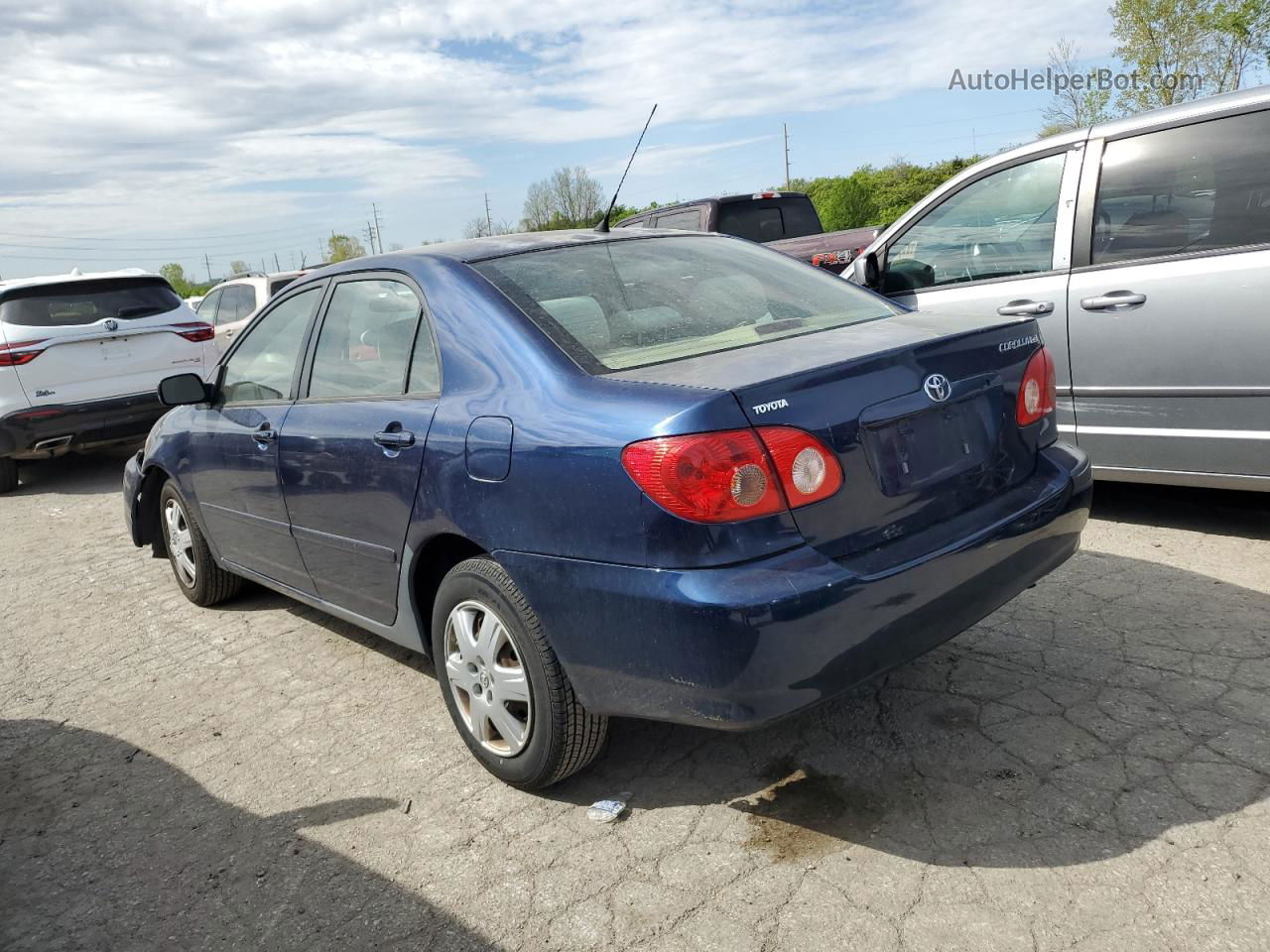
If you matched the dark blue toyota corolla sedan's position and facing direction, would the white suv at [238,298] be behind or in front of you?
in front

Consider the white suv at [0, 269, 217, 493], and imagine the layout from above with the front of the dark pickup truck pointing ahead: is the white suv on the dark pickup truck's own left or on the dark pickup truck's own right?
on the dark pickup truck's own left

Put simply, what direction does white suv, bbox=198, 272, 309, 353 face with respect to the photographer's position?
facing away from the viewer and to the left of the viewer

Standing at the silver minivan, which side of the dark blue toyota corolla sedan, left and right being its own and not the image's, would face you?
right

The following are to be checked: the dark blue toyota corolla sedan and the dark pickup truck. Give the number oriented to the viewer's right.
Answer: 0

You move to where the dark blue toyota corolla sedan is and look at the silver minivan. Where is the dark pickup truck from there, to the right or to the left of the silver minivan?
left

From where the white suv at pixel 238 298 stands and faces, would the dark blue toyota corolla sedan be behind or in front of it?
behind

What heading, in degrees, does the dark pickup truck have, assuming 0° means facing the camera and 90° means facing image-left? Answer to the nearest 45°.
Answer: approximately 135°

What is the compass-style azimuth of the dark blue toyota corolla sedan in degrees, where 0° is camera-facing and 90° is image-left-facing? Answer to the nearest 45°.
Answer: approximately 135°
